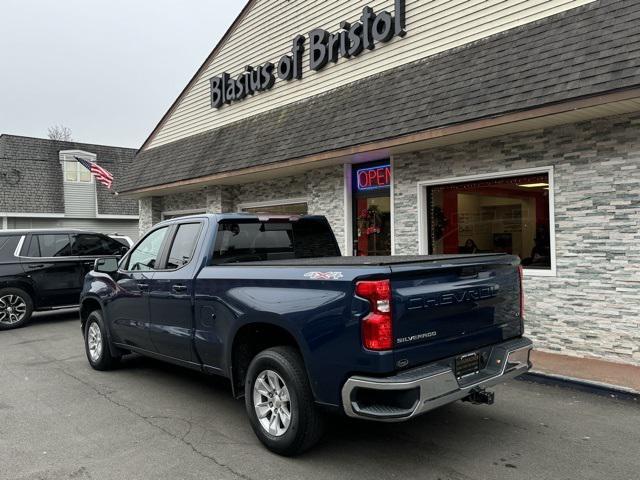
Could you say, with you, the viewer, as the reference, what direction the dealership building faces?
facing the viewer and to the left of the viewer

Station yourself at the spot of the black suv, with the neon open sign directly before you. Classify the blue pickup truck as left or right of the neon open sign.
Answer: right

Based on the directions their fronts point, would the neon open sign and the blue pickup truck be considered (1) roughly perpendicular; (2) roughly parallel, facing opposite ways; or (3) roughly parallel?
roughly perpendicular

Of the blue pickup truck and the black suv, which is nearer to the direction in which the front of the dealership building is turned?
the blue pickup truck

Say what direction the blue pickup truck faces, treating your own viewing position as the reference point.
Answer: facing away from the viewer and to the left of the viewer

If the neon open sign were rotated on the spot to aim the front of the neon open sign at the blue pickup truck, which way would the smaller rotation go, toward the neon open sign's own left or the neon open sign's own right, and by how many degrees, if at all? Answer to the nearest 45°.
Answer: approximately 45° to the neon open sign's own left

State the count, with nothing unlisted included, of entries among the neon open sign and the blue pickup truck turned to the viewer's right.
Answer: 0

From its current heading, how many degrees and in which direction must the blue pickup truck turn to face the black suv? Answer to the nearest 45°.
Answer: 0° — it already faces it
